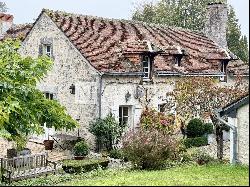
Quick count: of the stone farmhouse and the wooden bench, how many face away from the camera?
0

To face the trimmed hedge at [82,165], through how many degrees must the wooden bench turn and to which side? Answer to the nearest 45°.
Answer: approximately 90° to its left

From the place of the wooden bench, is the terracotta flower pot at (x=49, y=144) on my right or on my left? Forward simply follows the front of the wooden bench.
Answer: on my left

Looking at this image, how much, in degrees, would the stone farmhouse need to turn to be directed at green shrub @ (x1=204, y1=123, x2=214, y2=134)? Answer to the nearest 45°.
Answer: approximately 45° to its left

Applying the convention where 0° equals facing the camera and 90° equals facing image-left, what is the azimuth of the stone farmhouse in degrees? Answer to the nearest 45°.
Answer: approximately 315°

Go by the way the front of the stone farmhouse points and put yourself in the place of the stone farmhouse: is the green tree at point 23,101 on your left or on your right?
on your right

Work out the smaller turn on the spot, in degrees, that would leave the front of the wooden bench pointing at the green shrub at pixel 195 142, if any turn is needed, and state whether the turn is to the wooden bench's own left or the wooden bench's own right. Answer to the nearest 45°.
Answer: approximately 90° to the wooden bench's own left

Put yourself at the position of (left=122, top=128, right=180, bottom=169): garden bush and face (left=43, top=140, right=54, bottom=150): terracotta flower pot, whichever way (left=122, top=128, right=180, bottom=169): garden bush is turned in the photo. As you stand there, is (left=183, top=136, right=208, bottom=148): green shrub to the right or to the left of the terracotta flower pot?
right

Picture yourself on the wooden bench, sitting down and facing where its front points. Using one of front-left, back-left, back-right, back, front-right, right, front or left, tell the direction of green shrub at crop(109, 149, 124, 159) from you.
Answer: left

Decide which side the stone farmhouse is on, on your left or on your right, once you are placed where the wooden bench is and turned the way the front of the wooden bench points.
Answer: on your left

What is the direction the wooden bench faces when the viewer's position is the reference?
facing the viewer and to the right of the viewer

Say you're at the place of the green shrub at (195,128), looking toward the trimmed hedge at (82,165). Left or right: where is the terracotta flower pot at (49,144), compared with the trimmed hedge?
right
